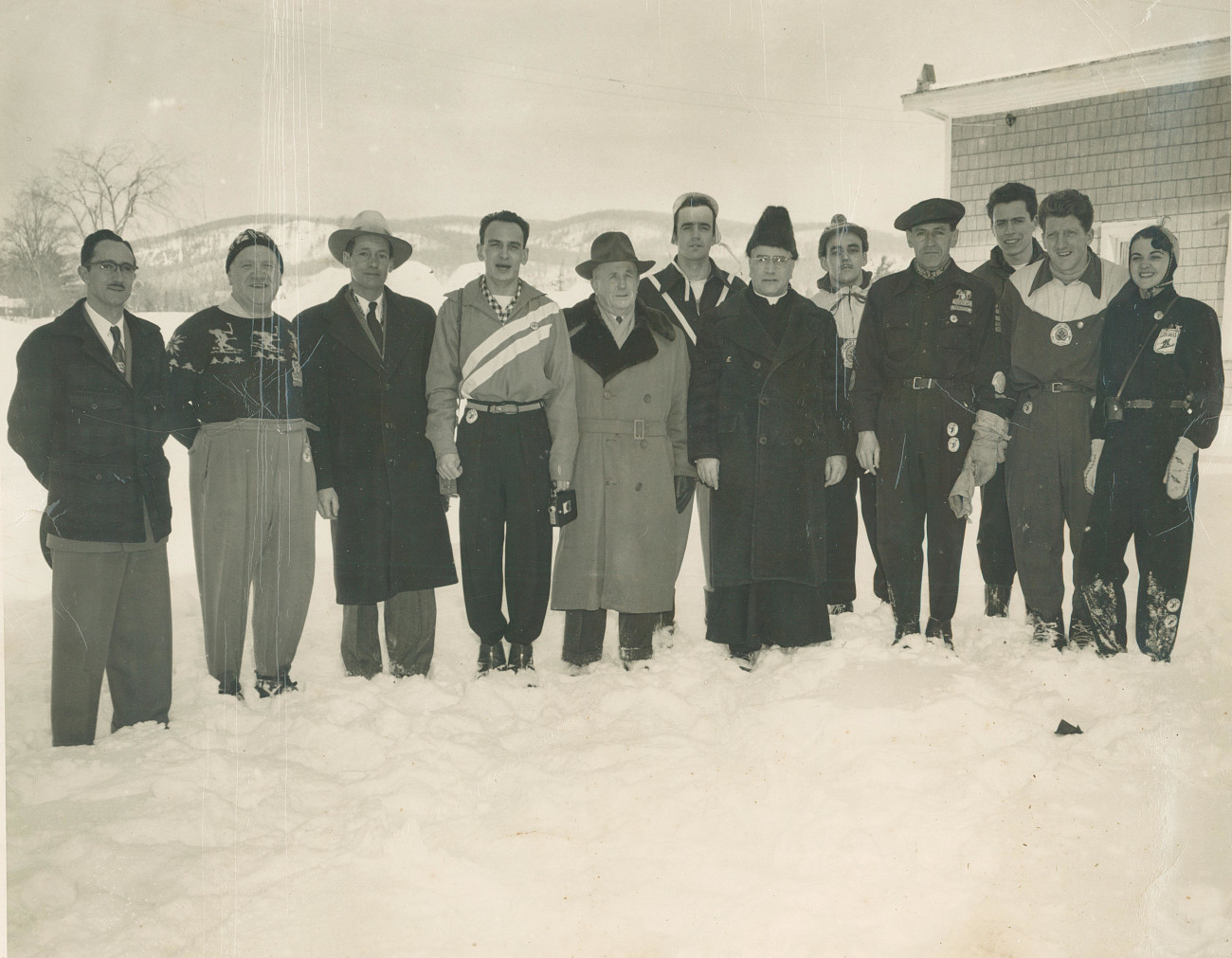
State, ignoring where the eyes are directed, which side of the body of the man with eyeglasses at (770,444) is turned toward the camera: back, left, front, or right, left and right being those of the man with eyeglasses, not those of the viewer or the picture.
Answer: front

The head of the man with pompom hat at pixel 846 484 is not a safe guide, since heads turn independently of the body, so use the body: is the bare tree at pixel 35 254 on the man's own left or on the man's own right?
on the man's own right

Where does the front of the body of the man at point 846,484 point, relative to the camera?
toward the camera

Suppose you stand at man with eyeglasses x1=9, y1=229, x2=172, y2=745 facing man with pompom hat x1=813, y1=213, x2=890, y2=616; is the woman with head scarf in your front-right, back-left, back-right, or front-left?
front-right

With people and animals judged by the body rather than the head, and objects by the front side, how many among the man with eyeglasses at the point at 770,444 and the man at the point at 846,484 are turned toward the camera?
2

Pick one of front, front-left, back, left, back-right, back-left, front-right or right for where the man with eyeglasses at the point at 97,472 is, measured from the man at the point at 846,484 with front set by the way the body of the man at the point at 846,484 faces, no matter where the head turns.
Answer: front-right

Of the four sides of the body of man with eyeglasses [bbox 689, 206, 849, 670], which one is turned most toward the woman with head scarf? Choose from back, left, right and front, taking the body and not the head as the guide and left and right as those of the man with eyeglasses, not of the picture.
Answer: left
